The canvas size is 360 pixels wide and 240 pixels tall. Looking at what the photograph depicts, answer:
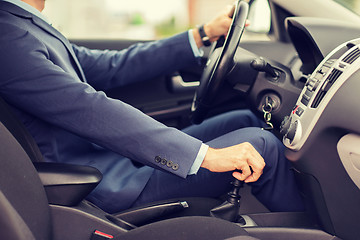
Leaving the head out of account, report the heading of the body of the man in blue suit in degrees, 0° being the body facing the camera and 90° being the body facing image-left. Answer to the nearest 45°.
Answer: approximately 270°
